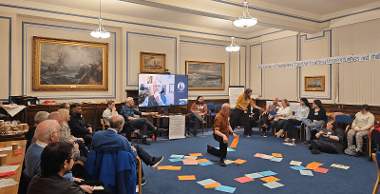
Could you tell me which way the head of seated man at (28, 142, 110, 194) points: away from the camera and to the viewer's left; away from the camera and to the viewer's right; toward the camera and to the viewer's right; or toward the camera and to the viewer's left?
away from the camera and to the viewer's right

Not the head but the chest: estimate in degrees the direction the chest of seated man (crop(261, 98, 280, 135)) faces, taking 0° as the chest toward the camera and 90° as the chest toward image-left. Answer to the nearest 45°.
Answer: approximately 45°

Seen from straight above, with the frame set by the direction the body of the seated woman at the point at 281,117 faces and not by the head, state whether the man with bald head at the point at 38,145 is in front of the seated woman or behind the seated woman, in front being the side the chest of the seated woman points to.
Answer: in front

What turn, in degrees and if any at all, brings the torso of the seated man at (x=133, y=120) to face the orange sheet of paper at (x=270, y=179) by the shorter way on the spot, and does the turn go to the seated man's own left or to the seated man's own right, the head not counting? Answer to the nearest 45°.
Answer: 0° — they already face it

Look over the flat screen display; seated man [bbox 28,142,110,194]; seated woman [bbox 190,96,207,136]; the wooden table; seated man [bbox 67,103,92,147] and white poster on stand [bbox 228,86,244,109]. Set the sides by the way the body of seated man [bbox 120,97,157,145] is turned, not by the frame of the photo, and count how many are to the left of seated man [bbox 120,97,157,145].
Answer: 3

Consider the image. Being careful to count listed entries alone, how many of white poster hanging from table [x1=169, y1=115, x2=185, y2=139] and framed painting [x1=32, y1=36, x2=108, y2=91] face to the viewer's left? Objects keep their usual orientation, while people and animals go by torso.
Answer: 0

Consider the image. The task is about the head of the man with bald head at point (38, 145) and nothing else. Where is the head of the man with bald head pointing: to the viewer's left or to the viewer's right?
to the viewer's right

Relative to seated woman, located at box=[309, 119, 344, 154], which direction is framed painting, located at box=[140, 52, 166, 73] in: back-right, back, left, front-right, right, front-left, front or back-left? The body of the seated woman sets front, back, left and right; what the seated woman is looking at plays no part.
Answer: front-right

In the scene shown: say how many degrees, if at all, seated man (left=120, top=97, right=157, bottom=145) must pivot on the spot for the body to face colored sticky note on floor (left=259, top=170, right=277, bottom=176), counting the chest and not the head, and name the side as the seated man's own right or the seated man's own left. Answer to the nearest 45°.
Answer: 0° — they already face it

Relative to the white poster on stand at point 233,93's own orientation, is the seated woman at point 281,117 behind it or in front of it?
in front

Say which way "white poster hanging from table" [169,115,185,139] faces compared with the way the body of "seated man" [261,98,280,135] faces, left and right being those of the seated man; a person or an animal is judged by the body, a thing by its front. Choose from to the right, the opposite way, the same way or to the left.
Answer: to the left

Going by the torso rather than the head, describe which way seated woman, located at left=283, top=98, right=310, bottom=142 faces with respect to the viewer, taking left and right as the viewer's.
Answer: facing to the left of the viewer

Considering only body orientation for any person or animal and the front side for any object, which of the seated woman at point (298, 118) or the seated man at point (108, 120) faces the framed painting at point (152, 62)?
the seated woman
